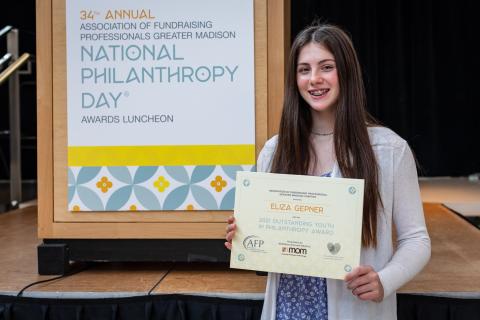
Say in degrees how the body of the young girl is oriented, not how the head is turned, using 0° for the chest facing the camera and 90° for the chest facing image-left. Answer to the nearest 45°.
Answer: approximately 45°

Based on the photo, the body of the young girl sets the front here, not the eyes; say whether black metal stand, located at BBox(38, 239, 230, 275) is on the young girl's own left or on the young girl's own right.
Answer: on the young girl's own right
